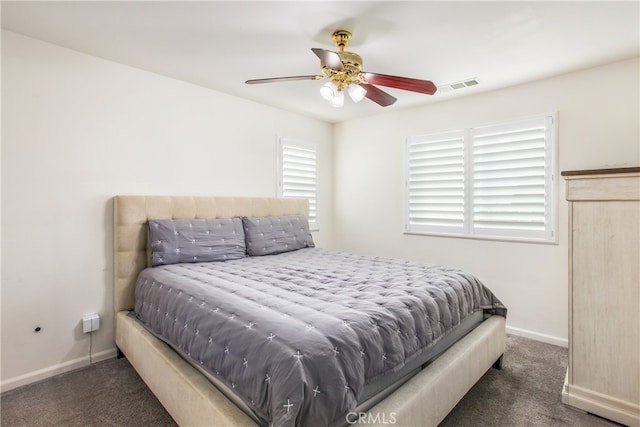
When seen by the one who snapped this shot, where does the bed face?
facing the viewer and to the right of the viewer

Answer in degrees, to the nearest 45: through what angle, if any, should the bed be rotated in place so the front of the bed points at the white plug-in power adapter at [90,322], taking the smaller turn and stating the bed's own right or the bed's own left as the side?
approximately 180°

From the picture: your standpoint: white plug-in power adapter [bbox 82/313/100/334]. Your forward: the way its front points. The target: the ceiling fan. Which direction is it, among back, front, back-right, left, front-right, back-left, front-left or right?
front-left

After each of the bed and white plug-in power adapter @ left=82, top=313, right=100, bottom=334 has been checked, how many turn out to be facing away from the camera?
0

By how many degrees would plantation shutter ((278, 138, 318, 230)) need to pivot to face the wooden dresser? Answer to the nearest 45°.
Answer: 0° — it already faces it

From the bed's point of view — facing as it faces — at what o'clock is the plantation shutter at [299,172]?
The plantation shutter is roughly at 8 o'clock from the bed.

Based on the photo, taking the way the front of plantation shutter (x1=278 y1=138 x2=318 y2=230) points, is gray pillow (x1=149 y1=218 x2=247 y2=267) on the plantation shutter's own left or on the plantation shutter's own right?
on the plantation shutter's own right

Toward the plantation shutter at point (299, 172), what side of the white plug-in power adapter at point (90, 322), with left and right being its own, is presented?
left

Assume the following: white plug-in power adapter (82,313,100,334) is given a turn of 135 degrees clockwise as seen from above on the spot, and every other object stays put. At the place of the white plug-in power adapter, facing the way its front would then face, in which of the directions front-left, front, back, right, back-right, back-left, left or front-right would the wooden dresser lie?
back

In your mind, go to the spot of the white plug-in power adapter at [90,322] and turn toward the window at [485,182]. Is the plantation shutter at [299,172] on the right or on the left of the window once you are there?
left
